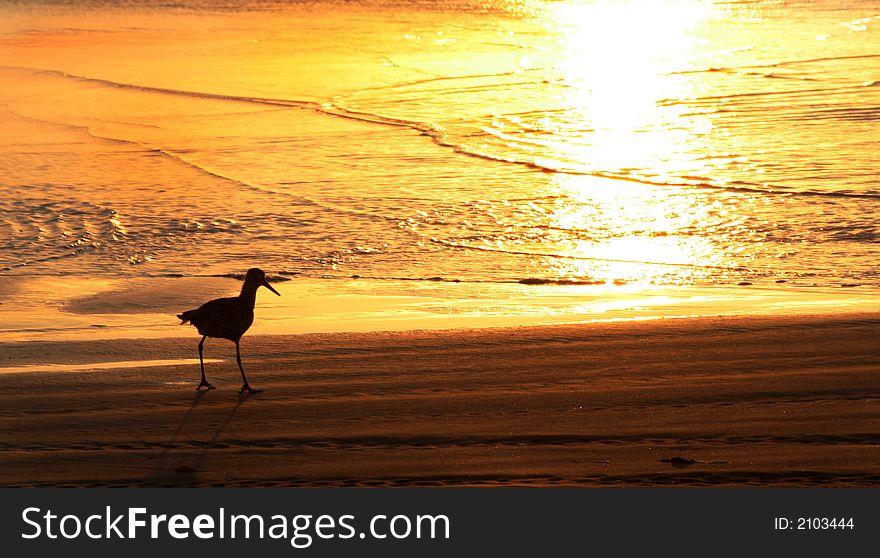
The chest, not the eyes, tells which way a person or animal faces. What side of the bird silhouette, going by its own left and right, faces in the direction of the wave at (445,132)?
left

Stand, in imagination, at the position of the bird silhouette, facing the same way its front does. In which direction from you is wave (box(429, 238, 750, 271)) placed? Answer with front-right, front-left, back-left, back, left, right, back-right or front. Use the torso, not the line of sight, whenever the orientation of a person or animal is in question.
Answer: front-left

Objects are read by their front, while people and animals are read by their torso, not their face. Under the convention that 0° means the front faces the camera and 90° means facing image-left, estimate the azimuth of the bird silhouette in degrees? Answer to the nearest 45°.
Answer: approximately 270°
